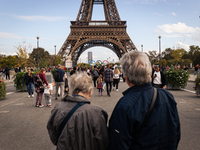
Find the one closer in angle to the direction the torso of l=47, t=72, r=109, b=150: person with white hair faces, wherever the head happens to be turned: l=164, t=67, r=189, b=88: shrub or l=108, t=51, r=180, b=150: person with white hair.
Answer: the shrub

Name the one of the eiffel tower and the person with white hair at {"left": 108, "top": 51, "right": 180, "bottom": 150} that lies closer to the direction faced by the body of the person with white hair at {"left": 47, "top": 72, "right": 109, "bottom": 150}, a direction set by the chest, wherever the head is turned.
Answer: the eiffel tower

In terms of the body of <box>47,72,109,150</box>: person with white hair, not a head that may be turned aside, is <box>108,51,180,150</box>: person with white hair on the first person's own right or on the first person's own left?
on the first person's own right

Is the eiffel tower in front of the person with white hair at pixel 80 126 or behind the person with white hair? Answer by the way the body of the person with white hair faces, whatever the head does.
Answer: in front

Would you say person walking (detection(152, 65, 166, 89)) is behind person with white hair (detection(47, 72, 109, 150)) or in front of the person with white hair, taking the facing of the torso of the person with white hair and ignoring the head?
in front

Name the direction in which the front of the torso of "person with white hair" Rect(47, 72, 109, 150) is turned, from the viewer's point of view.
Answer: away from the camera
